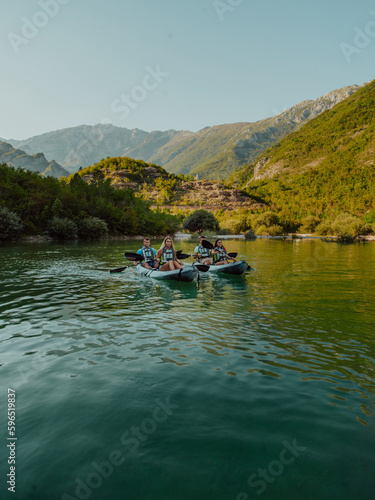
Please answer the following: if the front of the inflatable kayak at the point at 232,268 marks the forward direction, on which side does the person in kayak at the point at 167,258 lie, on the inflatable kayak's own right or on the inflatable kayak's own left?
on the inflatable kayak's own right

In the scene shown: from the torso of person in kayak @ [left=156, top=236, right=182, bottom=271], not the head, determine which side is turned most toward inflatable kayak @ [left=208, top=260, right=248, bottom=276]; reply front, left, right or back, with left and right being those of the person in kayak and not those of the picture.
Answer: left

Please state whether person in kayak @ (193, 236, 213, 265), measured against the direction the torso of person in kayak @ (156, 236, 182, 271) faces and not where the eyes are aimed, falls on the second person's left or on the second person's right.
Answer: on the second person's left

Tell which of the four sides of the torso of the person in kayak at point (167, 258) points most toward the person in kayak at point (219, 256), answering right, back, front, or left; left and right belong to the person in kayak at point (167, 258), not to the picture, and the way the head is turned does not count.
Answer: left

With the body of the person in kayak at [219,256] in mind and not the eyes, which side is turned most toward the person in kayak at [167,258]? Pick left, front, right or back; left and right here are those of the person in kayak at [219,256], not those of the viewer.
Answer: right

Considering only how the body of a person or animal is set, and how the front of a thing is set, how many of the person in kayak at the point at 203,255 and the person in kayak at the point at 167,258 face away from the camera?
0
